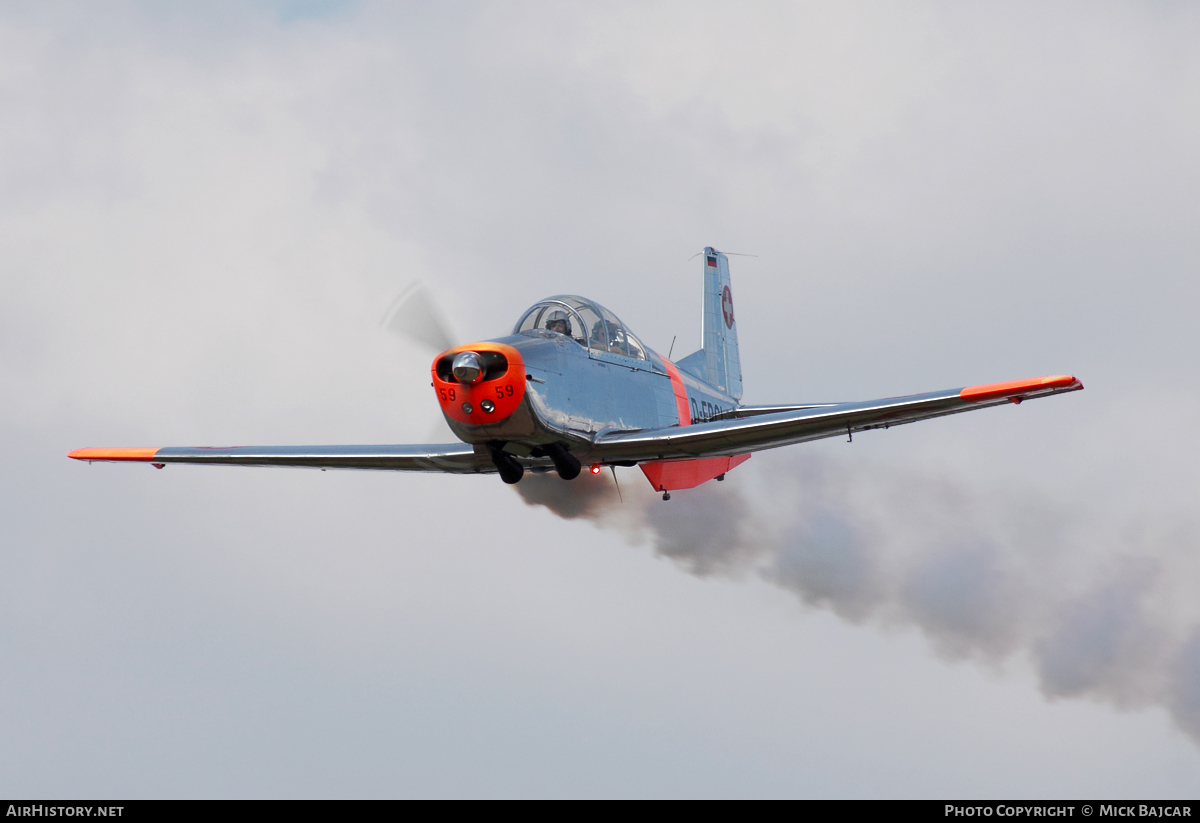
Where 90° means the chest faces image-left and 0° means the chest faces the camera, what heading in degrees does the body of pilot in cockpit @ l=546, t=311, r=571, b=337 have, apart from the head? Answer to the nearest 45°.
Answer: approximately 45°
